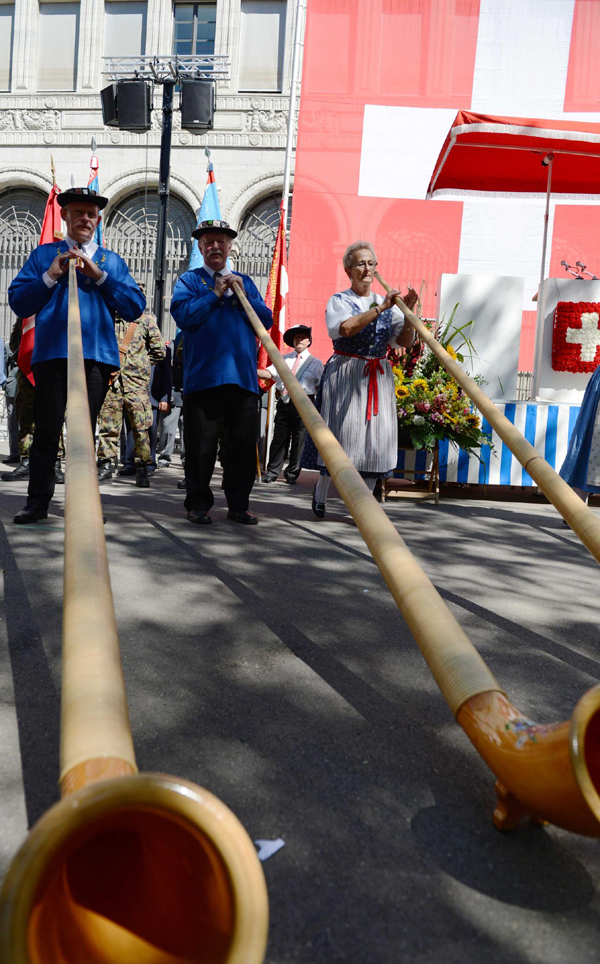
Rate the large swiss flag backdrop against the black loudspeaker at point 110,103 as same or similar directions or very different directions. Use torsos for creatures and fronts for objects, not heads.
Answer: same or similar directions

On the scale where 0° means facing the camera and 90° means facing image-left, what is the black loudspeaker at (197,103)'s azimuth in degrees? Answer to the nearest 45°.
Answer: approximately 0°

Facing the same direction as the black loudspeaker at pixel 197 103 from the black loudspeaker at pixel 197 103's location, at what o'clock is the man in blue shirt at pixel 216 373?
The man in blue shirt is roughly at 12 o'clock from the black loudspeaker.

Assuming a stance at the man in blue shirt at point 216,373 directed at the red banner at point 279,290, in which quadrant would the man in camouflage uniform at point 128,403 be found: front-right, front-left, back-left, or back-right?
front-left

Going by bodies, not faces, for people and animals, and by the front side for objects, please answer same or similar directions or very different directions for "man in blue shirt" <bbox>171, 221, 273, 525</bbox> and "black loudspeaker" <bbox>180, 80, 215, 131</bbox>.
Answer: same or similar directions

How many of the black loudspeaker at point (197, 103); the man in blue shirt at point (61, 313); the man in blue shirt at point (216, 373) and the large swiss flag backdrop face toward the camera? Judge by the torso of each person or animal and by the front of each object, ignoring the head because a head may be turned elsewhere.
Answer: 4

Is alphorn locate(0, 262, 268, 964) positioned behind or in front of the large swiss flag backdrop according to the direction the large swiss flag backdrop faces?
in front

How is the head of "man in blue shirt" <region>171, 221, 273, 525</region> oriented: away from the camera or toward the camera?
toward the camera

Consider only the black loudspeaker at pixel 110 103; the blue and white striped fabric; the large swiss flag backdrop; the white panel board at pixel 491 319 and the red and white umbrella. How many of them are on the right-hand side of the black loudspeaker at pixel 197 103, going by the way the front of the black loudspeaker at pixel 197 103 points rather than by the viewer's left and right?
1

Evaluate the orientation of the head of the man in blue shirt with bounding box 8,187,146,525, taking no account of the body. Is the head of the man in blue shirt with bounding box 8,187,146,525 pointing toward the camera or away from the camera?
toward the camera

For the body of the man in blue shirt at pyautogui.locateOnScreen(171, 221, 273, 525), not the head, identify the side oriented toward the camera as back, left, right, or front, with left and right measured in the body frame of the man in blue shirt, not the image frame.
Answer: front

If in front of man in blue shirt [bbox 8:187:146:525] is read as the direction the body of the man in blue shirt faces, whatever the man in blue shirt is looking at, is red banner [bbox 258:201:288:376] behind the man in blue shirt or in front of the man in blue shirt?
behind

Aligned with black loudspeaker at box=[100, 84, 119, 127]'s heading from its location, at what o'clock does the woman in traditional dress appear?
The woman in traditional dress is roughly at 10 o'clock from the black loudspeaker.

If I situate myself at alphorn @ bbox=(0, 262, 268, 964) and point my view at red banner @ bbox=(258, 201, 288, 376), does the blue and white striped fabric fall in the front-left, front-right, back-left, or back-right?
front-right
